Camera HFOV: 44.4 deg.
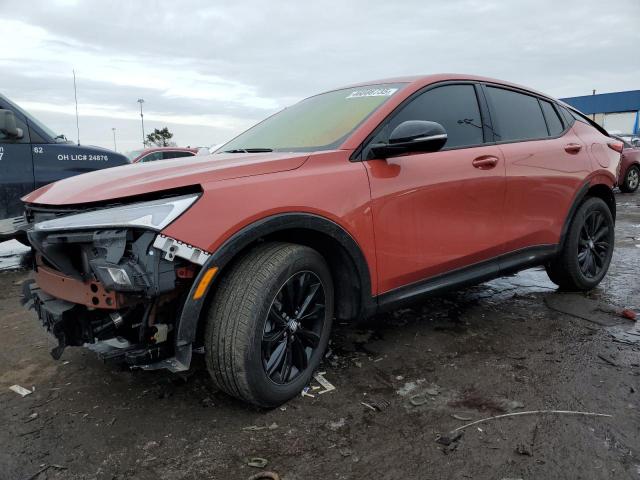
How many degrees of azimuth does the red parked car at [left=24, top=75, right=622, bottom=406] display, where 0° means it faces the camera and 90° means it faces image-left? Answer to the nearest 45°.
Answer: approximately 45°

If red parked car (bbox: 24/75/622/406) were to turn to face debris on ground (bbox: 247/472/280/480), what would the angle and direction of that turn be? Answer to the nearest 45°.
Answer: approximately 45° to its left

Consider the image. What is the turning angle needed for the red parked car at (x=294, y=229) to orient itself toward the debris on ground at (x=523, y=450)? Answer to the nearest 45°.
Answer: approximately 90° to its left

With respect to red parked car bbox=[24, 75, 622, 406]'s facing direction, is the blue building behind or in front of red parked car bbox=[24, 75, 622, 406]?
behind
